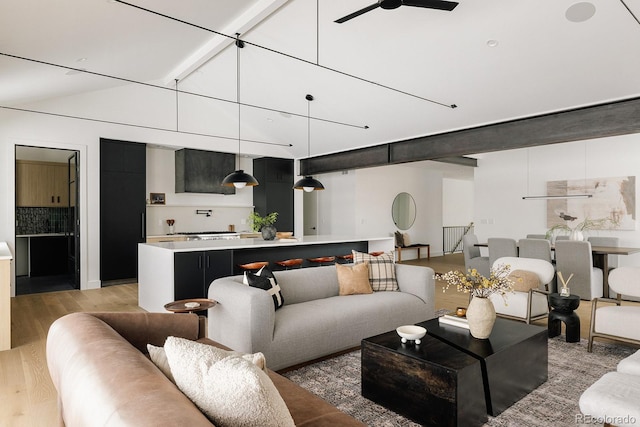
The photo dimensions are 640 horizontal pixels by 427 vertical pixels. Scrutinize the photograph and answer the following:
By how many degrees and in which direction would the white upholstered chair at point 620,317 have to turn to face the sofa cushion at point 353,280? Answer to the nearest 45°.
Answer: approximately 45° to its right

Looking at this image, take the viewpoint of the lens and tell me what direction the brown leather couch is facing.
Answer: facing away from the viewer and to the right of the viewer

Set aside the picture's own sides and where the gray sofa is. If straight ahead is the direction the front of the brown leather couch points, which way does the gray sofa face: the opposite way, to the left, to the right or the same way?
to the right

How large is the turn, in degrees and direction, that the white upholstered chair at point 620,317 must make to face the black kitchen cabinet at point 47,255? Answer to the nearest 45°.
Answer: approximately 45° to its right

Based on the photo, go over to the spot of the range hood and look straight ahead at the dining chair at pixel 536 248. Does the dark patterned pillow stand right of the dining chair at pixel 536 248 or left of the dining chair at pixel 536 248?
right

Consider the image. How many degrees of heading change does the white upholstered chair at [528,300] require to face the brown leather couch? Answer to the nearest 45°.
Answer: approximately 45° to its left

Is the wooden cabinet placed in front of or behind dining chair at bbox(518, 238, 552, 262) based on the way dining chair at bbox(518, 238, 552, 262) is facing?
behind

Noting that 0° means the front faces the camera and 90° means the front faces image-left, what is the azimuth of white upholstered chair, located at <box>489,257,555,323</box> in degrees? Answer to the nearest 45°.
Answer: approximately 45°

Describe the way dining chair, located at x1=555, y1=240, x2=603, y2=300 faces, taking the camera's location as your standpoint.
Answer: facing away from the viewer and to the right of the viewer

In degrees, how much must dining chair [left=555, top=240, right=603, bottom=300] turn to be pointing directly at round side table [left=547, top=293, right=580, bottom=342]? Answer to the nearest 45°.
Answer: approximately 135° to its right
